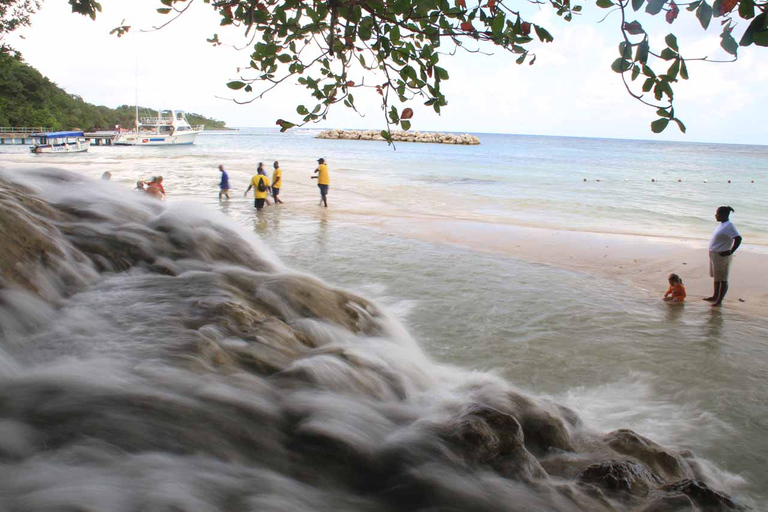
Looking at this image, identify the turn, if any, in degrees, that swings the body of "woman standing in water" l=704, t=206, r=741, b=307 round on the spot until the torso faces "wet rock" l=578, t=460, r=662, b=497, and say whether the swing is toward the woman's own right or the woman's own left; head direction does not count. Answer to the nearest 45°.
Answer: approximately 90° to the woman's own left

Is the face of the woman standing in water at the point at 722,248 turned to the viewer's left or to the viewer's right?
to the viewer's left

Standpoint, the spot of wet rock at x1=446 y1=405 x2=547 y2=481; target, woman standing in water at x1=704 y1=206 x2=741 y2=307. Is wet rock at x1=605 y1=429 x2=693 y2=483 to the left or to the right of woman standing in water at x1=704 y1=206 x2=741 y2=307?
right

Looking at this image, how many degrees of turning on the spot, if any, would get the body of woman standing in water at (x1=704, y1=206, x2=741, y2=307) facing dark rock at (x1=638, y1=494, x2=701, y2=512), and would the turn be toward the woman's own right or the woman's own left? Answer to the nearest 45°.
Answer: approximately 90° to the woman's own left

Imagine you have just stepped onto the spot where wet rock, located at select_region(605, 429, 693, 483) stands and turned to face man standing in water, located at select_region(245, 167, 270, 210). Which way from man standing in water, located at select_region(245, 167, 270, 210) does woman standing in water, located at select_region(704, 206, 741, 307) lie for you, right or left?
right

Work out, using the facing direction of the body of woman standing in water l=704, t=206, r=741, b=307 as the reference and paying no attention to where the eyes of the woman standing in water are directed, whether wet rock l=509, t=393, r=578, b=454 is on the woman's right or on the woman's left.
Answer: on the woman's left

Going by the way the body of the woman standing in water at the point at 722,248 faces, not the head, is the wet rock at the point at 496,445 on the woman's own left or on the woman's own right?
on the woman's own left

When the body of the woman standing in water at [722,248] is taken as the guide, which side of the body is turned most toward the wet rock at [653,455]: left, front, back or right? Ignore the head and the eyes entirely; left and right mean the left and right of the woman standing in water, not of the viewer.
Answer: left

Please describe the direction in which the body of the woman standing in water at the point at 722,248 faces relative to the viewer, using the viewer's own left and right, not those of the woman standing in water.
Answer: facing to the left of the viewer
